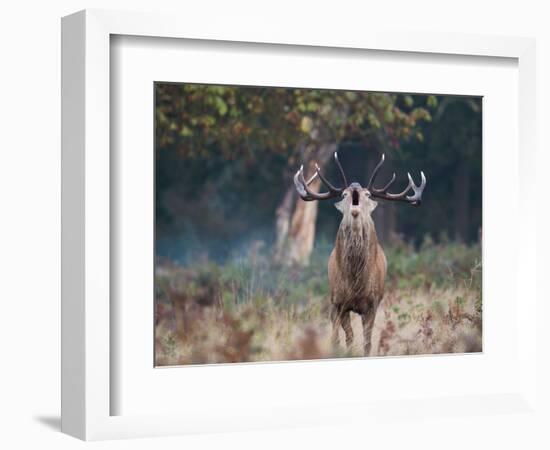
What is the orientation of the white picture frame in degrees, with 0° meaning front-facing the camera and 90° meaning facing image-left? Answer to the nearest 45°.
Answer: approximately 315°
